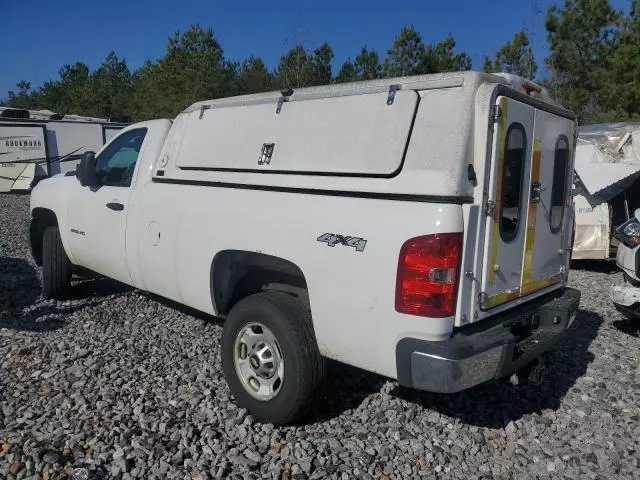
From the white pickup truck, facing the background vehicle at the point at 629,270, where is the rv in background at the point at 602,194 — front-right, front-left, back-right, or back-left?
front-left

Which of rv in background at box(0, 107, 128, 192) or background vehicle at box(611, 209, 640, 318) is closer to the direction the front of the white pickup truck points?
the rv in background

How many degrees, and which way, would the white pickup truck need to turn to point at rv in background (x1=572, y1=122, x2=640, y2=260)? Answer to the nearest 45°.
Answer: approximately 90° to its right

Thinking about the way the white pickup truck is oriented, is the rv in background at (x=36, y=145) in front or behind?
in front

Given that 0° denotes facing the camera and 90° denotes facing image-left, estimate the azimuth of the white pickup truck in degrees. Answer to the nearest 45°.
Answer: approximately 135°

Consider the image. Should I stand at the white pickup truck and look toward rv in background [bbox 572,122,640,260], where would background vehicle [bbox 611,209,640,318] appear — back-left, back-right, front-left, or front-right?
front-right

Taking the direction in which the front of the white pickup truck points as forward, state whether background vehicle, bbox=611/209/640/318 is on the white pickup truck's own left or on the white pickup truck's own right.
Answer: on the white pickup truck's own right
